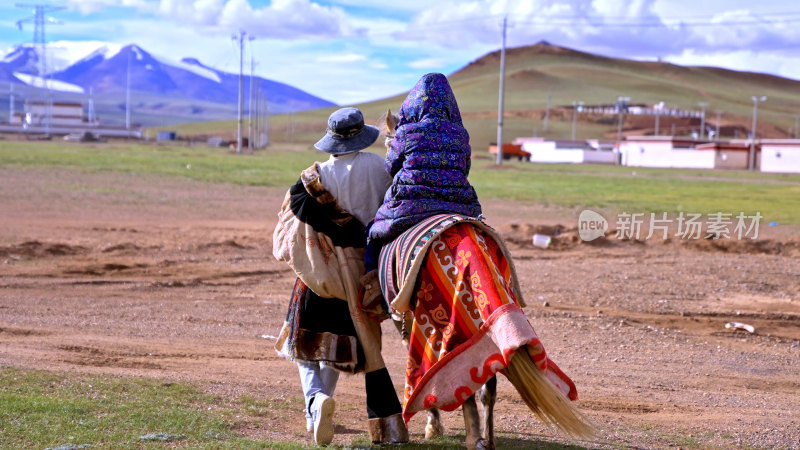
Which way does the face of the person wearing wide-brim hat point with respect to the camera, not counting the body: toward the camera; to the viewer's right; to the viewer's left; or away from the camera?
away from the camera

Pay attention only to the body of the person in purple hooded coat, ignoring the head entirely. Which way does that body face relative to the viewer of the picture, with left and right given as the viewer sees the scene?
facing away from the viewer

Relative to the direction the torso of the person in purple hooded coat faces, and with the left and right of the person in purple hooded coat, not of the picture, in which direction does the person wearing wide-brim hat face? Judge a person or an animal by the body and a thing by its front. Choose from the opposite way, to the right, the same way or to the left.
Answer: the same way

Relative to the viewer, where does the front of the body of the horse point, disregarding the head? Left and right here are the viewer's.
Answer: facing away from the viewer and to the left of the viewer

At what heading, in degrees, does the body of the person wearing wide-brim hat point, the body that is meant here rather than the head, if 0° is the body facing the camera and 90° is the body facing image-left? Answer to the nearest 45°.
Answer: approximately 180°

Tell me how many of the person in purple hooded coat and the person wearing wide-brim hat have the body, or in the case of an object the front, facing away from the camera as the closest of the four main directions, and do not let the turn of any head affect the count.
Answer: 2
